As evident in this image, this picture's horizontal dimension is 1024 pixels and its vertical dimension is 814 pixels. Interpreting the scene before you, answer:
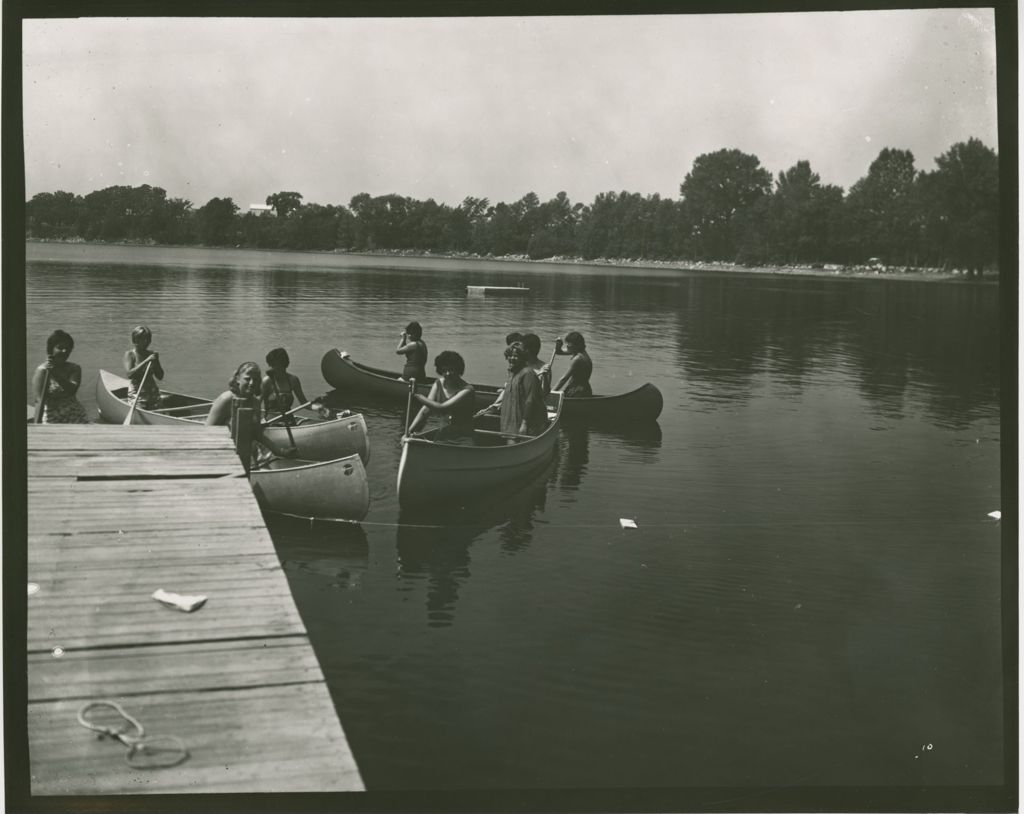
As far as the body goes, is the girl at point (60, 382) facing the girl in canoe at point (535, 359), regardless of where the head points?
no

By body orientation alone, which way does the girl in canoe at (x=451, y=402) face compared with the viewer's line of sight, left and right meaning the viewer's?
facing the viewer and to the left of the viewer

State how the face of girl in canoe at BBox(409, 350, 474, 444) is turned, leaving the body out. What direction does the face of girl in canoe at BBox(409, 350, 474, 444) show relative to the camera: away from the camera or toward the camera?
toward the camera

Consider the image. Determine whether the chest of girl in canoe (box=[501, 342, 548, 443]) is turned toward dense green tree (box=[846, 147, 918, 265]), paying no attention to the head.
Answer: no

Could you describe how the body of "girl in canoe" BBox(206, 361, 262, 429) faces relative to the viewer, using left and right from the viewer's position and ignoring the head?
facing the viewer and to the right of the viewer

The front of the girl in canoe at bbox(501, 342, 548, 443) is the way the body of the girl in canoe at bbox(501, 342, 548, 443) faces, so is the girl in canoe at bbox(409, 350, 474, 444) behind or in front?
in front

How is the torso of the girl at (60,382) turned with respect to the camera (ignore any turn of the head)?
toward the camera

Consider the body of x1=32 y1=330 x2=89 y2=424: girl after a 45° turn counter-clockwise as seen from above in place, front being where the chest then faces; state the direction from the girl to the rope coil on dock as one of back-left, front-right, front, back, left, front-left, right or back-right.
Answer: front-right
